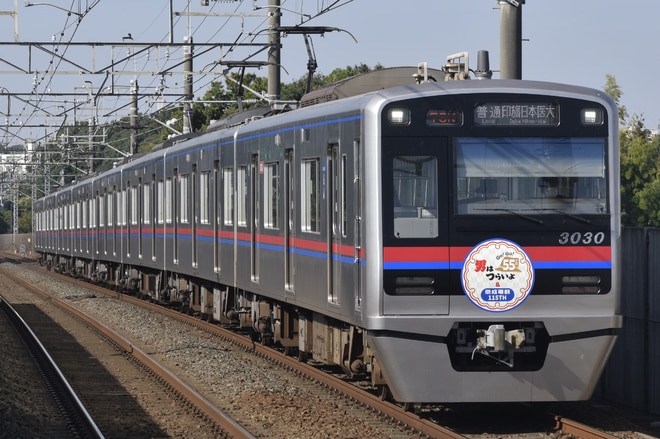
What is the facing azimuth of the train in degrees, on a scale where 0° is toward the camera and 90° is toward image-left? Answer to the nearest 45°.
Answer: approximately 0°
